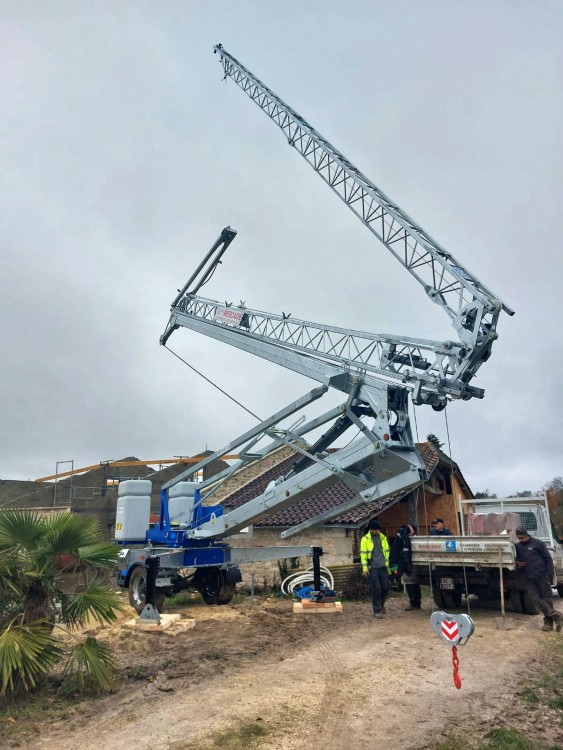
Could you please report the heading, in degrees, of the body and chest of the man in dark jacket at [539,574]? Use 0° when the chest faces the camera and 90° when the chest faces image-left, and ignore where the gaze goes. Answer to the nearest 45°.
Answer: approximately 45°

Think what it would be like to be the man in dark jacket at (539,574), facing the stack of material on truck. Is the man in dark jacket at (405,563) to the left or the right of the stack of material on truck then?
left

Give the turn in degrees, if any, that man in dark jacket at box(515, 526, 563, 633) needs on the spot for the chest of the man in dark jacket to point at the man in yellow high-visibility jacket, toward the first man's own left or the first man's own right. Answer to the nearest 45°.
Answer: approximately 45° to the first man's own right

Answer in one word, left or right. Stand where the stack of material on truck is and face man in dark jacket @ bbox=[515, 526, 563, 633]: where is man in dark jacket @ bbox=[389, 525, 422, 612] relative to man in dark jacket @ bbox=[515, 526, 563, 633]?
right

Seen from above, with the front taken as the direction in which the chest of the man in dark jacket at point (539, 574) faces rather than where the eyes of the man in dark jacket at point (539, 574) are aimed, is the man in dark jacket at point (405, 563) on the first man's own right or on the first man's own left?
on the first man's own right

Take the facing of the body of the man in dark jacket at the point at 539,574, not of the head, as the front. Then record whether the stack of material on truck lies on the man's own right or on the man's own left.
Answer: on the man's own right

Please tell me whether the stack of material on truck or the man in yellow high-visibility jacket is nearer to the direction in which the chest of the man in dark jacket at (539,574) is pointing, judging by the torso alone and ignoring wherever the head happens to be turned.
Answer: the man in yellow high-visibility jacket
